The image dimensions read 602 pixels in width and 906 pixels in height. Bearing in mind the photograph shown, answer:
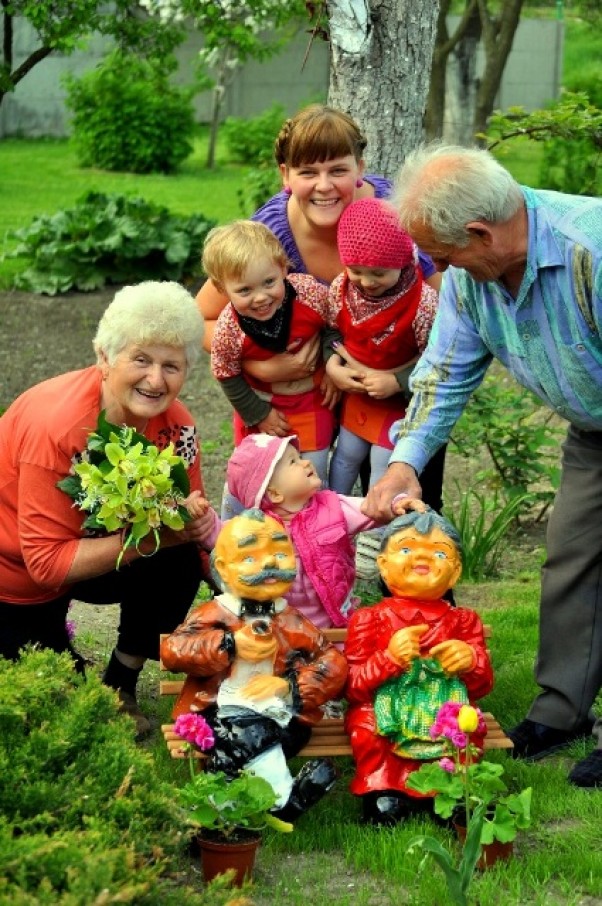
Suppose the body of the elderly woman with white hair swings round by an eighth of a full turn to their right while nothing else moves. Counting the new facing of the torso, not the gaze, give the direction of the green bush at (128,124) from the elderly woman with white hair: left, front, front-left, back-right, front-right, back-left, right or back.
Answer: back

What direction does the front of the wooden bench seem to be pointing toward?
toward the camera

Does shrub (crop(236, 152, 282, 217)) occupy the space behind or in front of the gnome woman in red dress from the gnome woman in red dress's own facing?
behind

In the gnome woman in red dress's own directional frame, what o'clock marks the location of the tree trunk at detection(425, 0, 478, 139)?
The tree trunk is roughly at 6 o'clock from the gnome woman in red dress.

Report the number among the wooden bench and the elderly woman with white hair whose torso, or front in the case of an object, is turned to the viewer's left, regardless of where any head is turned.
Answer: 0

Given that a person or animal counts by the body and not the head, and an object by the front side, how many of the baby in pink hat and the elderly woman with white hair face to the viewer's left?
0

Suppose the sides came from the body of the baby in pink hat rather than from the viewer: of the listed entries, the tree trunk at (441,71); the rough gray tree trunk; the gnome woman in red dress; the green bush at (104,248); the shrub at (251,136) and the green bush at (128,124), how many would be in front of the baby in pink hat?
1

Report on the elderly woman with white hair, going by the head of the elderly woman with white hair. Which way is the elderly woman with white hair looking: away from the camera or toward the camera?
toward the camera

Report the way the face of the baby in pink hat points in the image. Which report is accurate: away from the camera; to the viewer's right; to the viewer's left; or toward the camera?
to the viewer's right

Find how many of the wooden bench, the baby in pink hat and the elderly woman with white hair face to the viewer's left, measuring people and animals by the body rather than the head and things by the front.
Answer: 0

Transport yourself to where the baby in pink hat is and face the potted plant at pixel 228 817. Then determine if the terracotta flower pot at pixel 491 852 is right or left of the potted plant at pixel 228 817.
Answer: left

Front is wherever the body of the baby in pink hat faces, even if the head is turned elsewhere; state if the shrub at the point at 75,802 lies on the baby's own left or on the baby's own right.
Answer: on the baby's own right

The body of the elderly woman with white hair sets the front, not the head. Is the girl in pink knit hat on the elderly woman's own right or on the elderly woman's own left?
on the elderly woman's own left

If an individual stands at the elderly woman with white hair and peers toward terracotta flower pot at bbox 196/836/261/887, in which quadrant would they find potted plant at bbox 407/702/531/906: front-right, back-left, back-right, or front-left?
front-left

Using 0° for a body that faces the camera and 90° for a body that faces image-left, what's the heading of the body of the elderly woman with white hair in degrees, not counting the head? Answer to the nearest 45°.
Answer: approximately 315°

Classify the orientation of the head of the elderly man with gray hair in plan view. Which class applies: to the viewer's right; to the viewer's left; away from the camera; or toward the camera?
to the viewer's left

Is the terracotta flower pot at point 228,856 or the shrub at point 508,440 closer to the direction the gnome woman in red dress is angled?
the terracotta flower pot

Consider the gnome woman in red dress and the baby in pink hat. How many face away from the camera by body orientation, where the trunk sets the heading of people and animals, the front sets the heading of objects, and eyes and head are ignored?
0

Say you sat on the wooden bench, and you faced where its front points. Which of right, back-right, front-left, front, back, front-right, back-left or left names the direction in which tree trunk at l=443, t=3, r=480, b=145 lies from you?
back

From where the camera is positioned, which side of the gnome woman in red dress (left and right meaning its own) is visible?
front
